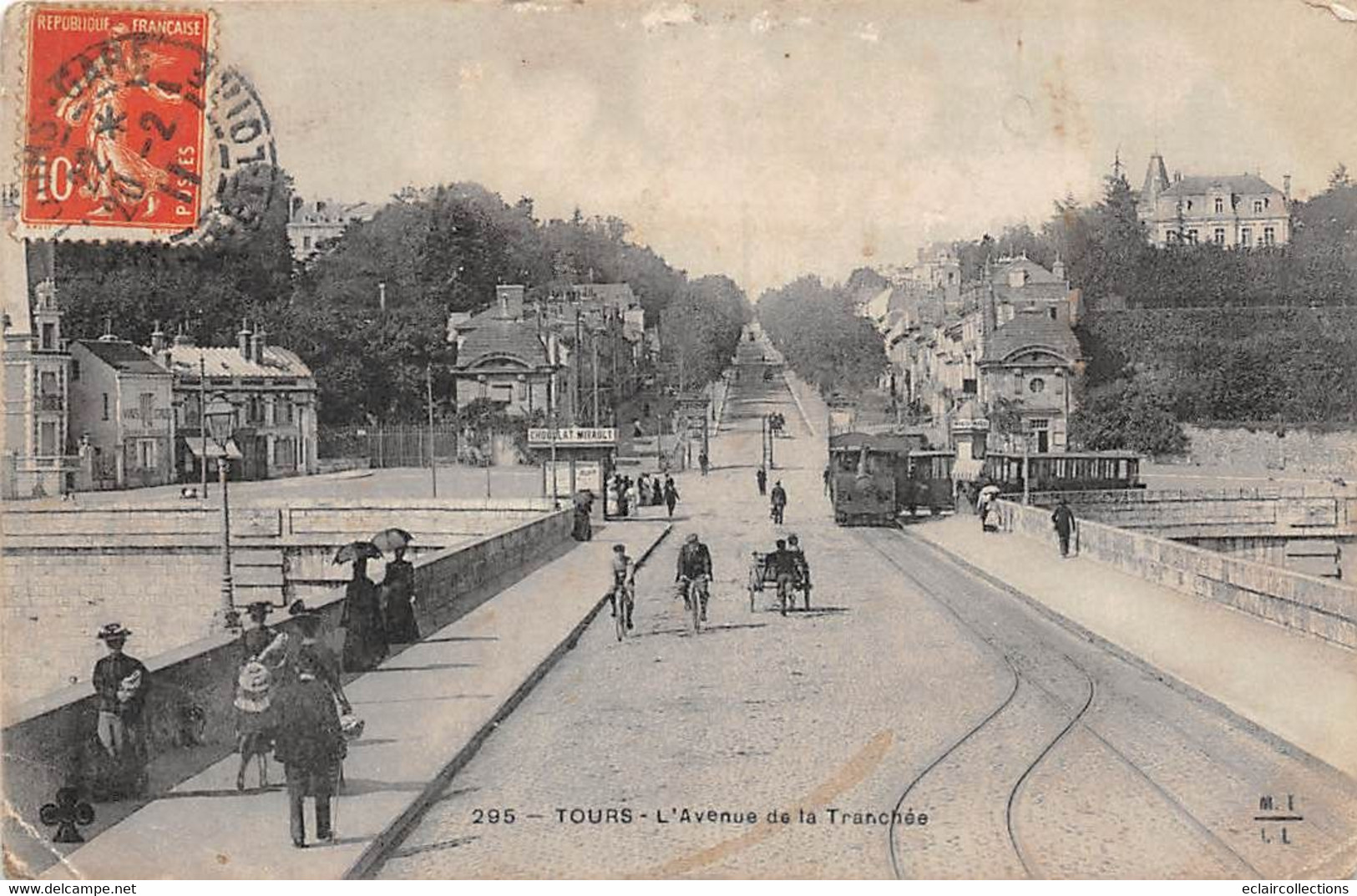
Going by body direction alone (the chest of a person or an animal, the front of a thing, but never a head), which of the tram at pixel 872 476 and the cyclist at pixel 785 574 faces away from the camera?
the cyclist

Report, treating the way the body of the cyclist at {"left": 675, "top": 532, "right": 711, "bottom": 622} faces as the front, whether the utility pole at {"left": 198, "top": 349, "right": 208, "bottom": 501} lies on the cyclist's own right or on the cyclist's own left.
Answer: on the cyclist's own right

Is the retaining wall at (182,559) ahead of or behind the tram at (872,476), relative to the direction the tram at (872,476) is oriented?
ahead

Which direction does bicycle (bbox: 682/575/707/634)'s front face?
toward the camera

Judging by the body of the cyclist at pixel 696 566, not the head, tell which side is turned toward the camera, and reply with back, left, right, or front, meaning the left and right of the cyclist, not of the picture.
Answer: front

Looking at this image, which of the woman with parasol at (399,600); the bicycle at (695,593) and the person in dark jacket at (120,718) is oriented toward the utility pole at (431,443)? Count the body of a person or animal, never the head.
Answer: the woman with parasol

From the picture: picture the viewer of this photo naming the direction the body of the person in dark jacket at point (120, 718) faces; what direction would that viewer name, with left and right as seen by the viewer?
facing the viewer

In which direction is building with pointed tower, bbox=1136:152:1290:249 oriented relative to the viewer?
toward the camera

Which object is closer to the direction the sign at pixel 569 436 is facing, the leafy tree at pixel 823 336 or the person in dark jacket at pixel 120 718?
the person in dark jacket

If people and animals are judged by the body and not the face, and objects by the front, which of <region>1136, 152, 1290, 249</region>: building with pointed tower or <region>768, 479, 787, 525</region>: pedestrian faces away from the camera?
the pedestrian

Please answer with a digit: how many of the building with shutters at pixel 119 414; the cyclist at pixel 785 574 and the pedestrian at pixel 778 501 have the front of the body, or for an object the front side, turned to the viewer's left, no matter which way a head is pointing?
0

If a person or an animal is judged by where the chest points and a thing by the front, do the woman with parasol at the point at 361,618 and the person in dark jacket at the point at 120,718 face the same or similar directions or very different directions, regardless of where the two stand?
very different directions
